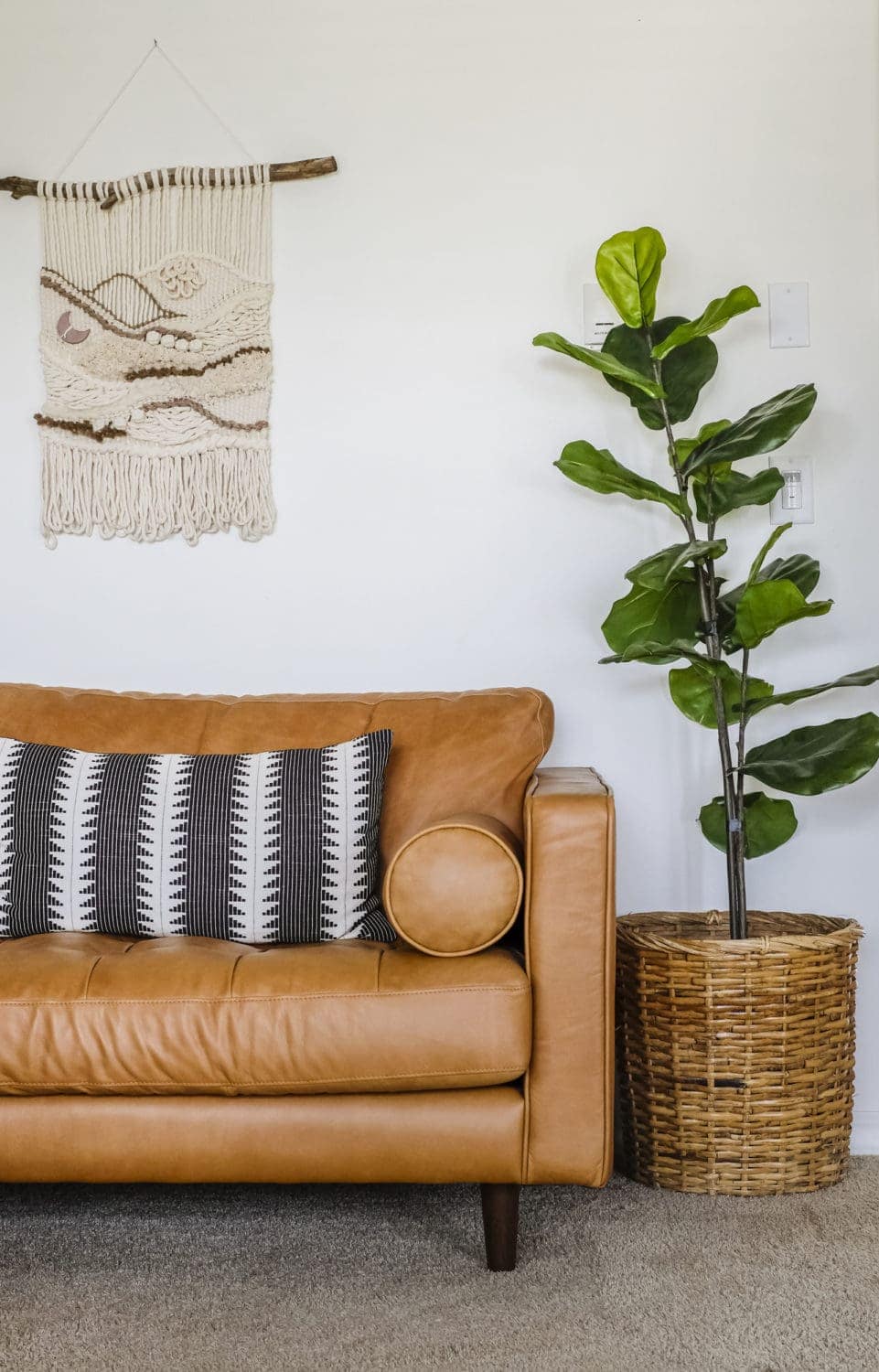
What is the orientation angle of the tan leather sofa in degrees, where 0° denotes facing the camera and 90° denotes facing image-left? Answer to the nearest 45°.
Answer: approximately 0°

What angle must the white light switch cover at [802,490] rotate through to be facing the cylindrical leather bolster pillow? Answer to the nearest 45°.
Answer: approximately 45° to its right

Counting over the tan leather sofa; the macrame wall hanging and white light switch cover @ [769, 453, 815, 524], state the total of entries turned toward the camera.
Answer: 3

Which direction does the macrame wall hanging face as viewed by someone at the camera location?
facing the viewer

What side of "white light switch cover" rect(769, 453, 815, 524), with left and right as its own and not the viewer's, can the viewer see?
front
